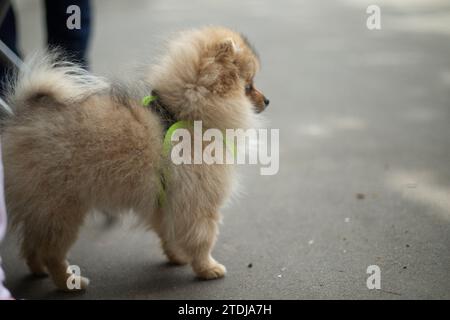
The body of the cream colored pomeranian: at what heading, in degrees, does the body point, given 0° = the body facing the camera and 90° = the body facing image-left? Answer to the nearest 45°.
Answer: approximately 270°
